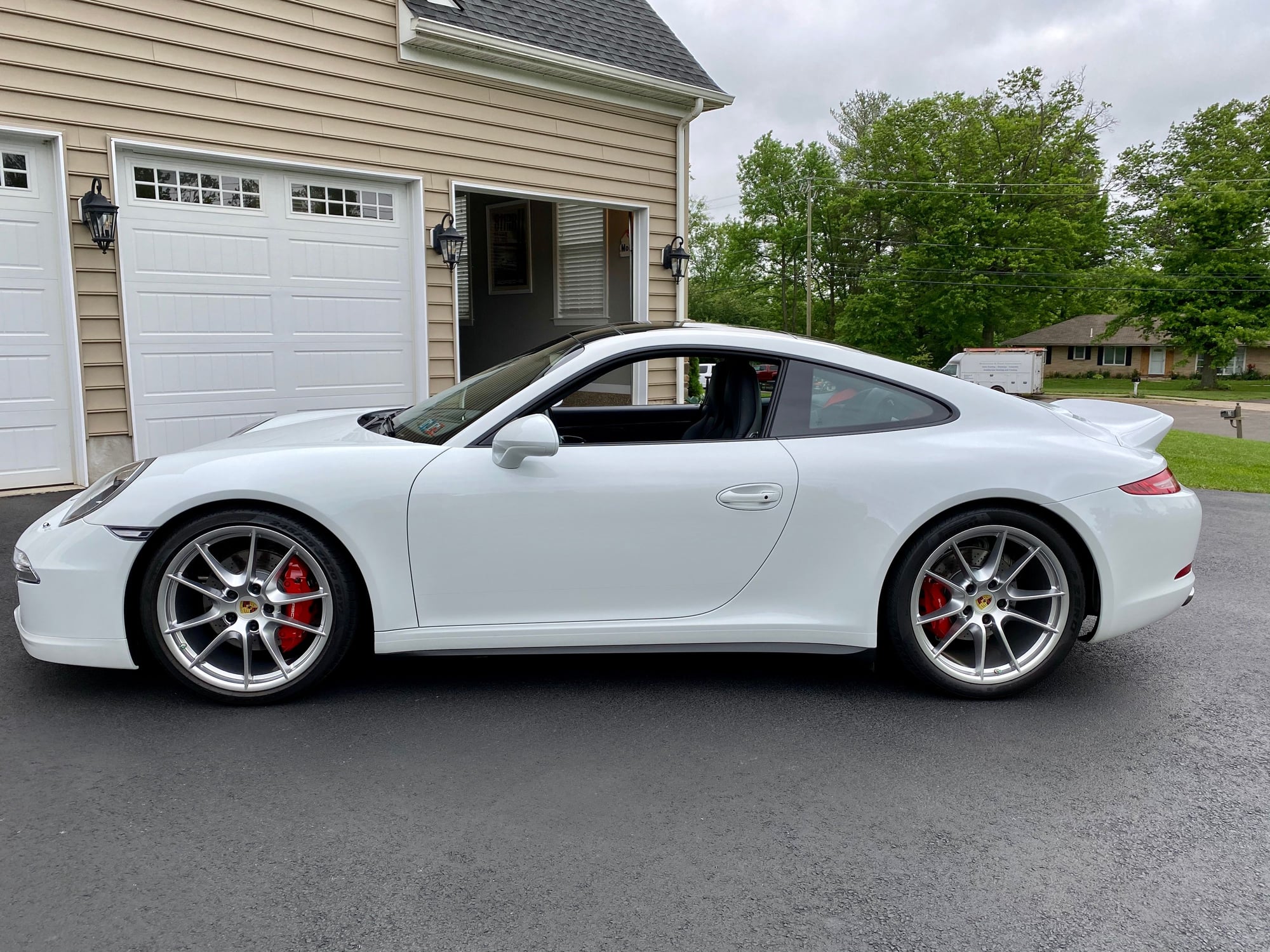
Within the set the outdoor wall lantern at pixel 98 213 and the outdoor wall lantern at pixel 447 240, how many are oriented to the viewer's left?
0

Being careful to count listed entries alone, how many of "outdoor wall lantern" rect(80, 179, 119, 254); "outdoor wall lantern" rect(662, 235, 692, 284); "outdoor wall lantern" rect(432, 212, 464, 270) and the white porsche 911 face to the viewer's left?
1

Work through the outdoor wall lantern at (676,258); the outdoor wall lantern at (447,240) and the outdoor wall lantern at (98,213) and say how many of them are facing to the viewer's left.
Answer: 0

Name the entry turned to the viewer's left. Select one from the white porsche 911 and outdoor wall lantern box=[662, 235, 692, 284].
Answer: the white porsche 911

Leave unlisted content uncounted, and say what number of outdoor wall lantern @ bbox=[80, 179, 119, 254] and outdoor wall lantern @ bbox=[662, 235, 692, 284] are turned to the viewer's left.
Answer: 0

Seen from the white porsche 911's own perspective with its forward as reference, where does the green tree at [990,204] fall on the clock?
The green tree is roughly at 4 o'clock from the white porsche 911.

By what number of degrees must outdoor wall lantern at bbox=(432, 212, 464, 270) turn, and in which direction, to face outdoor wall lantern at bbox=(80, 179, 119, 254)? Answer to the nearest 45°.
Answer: approximately 90° to its right

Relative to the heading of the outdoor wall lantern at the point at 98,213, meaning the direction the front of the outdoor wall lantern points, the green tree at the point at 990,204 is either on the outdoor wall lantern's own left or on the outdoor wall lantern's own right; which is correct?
on the outdoor wall lantern's own left

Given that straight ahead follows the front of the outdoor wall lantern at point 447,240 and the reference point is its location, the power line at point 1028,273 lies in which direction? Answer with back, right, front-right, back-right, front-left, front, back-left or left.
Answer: left

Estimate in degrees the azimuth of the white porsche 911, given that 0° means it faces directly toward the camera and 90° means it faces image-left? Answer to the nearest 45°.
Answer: approximately 90°

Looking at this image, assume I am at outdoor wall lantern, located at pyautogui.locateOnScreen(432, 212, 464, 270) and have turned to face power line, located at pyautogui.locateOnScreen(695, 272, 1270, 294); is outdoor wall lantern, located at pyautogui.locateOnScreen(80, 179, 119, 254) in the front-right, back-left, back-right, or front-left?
back-left

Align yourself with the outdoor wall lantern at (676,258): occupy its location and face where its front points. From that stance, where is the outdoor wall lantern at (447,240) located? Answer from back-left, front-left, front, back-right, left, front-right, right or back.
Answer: right

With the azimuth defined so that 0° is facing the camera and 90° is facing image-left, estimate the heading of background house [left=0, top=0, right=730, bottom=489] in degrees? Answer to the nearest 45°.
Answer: approximately 315°

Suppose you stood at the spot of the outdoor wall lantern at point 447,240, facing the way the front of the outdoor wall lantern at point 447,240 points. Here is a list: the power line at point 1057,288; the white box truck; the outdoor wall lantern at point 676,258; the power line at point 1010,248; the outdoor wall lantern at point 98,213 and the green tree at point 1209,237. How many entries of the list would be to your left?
5

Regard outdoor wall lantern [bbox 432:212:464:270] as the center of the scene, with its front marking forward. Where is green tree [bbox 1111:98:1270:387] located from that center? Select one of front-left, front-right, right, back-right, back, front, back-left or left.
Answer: left

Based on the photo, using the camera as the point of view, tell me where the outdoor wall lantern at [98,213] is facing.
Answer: facing the viewer and to the right of the viewer
